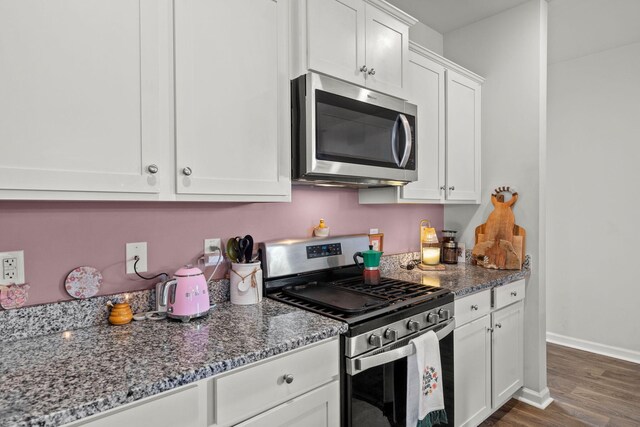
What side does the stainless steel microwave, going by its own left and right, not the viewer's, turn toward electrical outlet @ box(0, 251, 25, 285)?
right

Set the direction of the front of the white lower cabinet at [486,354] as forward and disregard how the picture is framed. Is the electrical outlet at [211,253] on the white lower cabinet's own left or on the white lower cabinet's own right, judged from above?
on the white lower cabinet's own right

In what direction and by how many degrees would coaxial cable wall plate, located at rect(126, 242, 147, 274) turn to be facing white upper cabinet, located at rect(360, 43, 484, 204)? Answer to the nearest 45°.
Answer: approximately 90° to its left

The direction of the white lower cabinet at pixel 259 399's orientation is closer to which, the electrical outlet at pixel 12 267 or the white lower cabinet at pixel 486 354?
the white lower cabinet

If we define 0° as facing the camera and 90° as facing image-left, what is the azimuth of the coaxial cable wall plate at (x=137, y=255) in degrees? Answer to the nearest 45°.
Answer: approximately 0°

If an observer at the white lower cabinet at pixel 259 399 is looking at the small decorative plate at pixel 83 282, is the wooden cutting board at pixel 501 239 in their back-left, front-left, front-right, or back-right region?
back-right

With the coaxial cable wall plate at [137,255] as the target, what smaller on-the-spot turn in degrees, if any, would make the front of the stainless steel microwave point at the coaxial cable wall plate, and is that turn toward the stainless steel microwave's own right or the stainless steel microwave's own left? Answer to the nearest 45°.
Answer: approximately 135° to the stainless steel microwave's own right

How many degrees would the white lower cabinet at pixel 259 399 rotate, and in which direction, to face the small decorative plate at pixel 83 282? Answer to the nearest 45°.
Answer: approximately 180°

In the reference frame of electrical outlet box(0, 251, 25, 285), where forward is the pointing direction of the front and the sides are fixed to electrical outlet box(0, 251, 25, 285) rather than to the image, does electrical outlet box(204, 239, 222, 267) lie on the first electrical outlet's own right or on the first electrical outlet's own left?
on the first electrical outlet's own left

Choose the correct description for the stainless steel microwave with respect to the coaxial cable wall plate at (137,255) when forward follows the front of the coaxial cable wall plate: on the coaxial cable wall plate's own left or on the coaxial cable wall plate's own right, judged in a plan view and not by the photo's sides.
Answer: on the coaxial cable wall plate's own left
